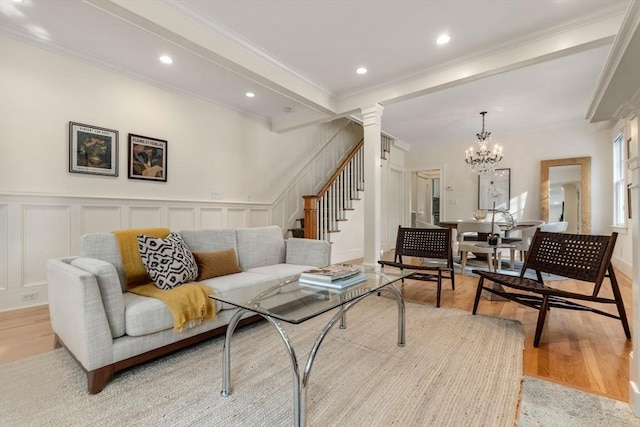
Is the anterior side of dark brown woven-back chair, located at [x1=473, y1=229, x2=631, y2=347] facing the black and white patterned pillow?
yes

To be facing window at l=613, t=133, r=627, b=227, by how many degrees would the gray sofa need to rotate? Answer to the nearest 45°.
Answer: approximately 45° to its left

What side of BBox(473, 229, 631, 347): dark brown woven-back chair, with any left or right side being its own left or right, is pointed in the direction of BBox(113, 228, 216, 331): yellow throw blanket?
front

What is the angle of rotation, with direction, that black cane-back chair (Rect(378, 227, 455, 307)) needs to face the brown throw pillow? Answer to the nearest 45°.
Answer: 0° — it already faces it

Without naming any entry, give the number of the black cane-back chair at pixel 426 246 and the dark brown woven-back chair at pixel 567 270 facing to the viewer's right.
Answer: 0

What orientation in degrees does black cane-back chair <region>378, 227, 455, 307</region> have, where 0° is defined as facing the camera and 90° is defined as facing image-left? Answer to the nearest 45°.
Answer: approximately 45°

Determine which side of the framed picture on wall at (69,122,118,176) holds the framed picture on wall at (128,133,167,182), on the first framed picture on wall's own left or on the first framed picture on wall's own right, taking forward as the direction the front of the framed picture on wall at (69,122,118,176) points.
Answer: on the first framed picture on wall's own left

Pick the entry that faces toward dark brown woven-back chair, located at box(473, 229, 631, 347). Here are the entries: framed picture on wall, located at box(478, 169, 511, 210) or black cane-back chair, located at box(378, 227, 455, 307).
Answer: the framed picture on wall

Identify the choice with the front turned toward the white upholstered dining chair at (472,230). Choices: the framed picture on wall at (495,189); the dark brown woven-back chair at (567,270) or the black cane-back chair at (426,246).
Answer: the framed picture on wall

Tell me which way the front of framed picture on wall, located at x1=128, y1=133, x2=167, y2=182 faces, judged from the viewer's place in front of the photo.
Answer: facing the viewer and to the right of the viewer

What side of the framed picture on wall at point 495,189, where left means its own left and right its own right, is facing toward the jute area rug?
front

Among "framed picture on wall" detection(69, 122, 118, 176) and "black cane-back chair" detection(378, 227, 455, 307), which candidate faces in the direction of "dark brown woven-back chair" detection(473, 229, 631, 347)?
the framed picture on wall
